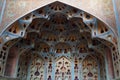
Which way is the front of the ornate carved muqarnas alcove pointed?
toward the camera
